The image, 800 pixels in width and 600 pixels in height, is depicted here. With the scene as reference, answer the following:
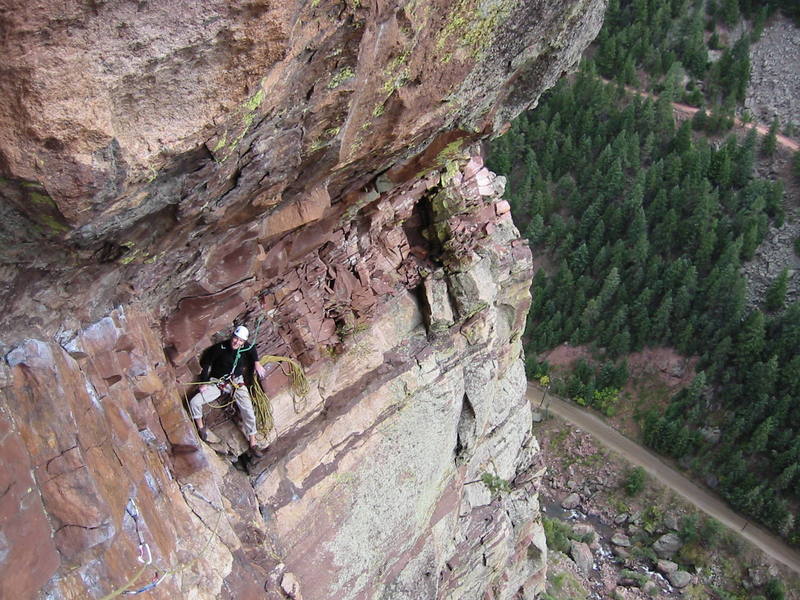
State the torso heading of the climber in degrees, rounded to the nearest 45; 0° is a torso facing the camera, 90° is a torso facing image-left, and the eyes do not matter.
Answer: approximately 0°

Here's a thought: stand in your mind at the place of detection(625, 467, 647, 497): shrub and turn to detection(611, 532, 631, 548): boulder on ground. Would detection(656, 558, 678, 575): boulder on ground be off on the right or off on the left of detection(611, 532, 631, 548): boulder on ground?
left

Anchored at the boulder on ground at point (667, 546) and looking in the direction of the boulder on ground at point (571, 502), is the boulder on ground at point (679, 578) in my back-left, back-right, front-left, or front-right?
back-left
